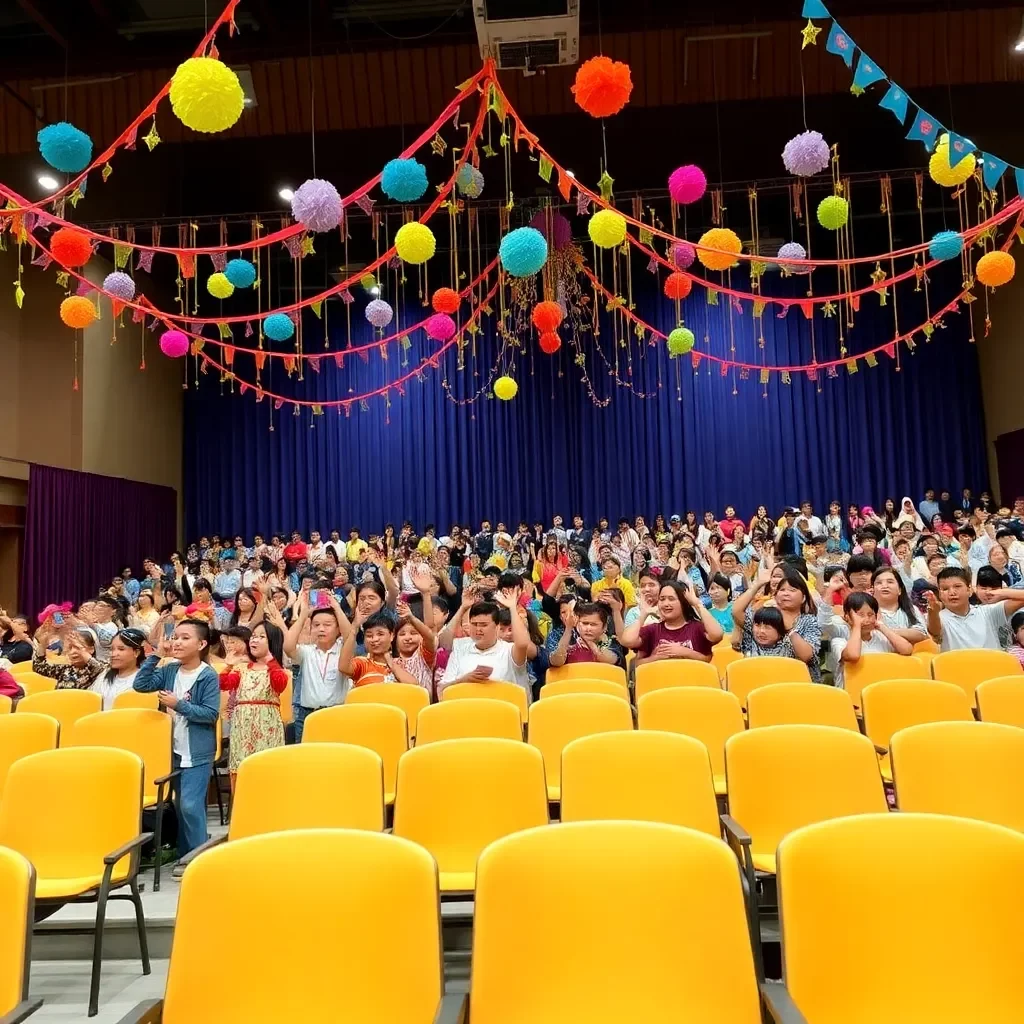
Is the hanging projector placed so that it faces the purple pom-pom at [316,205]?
no

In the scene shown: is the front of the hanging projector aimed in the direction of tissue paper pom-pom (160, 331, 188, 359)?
no

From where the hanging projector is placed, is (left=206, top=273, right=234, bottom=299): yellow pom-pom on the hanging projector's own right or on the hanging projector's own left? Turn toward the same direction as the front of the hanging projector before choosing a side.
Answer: on the hanging projector's own right

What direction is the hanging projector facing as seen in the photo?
toward the camera

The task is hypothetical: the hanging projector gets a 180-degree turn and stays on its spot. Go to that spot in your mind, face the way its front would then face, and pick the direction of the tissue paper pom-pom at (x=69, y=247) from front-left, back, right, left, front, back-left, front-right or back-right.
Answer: left

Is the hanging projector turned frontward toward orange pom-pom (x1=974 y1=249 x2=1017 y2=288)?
no

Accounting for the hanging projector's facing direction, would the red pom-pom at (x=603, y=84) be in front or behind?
in front

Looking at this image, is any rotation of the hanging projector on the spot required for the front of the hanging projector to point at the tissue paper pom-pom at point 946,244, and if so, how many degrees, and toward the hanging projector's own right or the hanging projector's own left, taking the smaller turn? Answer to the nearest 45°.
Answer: approximately 90° to the hanging projector's own left
